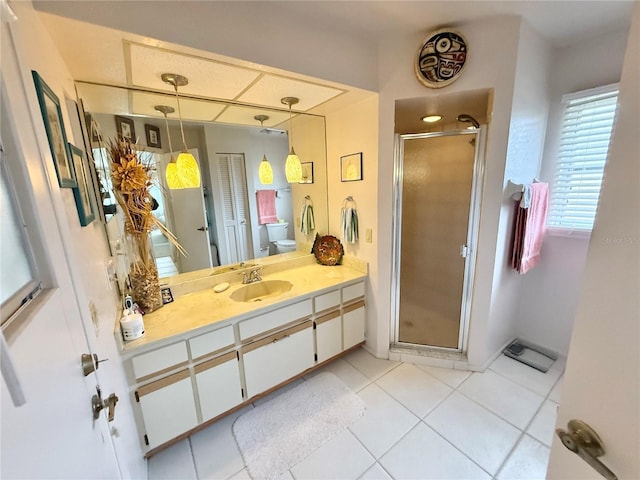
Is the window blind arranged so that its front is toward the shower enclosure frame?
yes

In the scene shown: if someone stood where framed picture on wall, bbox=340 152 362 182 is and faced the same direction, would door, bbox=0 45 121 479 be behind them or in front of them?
in front

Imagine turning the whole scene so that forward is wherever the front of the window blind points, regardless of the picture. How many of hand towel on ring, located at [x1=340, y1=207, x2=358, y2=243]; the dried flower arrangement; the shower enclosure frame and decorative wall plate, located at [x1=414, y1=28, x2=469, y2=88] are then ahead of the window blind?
4

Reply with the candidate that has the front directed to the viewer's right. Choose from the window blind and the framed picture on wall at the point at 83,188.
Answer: the framed picture on wall

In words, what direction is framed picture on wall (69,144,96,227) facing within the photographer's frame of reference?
facing to the right of the viewer

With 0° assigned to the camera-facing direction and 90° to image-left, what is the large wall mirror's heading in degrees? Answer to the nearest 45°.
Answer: approximately 315°

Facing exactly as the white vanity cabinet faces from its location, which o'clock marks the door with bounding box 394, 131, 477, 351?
The door is roughly at 10 o'clock from the white vanity cabinet.

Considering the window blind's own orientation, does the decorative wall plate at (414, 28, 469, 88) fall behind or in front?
in front

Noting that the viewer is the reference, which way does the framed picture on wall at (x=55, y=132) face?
facing to the right of the viewer

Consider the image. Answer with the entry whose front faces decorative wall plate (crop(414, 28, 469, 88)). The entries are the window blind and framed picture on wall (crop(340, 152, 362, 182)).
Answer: the window blind
